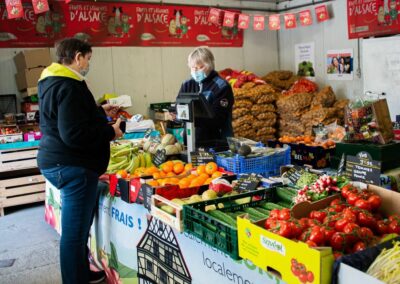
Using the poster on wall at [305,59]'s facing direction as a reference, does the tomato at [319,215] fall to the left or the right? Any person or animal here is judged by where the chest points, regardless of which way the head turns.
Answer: on its left

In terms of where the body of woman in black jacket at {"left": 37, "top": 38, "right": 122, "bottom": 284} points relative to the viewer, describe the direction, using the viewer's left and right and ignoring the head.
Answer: facing to the right of the viewer

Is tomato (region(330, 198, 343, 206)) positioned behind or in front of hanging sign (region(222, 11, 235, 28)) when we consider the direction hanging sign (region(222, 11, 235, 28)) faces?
in front

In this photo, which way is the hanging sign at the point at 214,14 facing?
toward the camera

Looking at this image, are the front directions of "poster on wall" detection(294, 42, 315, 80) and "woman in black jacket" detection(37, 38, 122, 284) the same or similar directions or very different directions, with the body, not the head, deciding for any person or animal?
very different directions

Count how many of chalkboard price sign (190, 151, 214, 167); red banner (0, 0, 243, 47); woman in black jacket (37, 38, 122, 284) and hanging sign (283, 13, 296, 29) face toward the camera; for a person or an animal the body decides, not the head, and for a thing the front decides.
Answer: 3

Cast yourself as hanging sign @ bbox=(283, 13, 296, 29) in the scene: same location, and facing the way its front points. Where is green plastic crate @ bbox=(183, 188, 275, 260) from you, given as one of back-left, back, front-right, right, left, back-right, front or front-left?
front

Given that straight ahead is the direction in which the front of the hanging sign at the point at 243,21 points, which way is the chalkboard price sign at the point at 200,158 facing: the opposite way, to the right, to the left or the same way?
the same way

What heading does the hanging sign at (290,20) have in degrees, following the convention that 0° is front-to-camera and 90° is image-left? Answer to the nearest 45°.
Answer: approximately 0°

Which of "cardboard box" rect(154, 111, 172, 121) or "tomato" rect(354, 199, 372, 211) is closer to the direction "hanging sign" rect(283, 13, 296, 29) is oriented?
the tomato

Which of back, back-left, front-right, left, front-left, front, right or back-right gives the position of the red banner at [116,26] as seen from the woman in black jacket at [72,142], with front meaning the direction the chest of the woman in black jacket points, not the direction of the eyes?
left

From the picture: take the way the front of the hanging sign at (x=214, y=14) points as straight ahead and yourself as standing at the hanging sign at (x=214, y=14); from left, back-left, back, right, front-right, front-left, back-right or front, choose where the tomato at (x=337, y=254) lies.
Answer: front

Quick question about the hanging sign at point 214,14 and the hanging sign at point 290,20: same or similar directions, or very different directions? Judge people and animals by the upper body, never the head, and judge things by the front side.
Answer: same or similar directions
